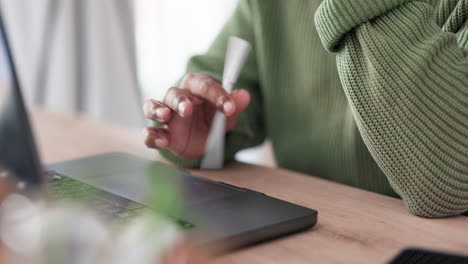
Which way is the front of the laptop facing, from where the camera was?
facing away from the viewer and to the right of the viewer
